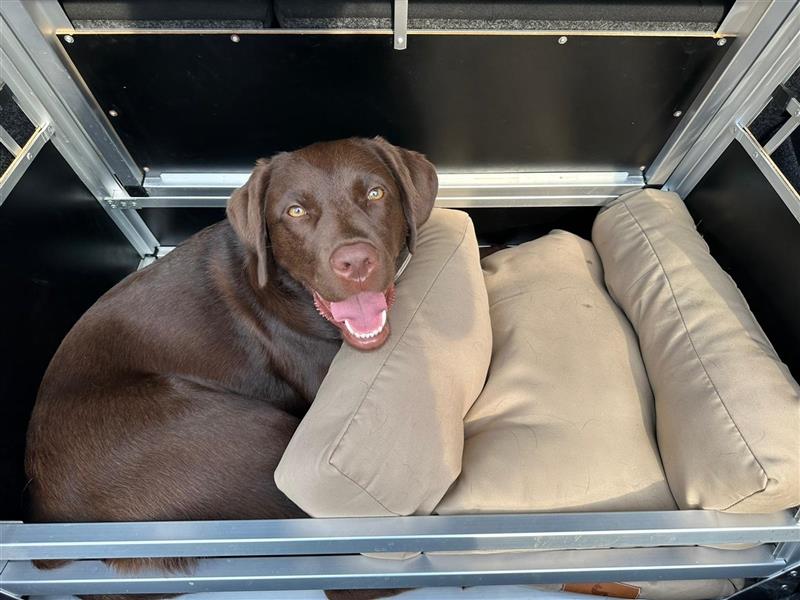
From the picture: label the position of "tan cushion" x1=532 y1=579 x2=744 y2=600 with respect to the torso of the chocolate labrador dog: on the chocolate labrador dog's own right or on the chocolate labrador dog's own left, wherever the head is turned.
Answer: on the chocolate labrador dog's own right

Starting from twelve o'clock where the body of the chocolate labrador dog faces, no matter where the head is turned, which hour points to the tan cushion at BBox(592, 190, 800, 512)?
The tan cushion is roughly at 3 o'clock from the chocolate labrador dog.

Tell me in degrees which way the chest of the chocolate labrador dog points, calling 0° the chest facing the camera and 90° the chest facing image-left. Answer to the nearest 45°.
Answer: approximately 225°
